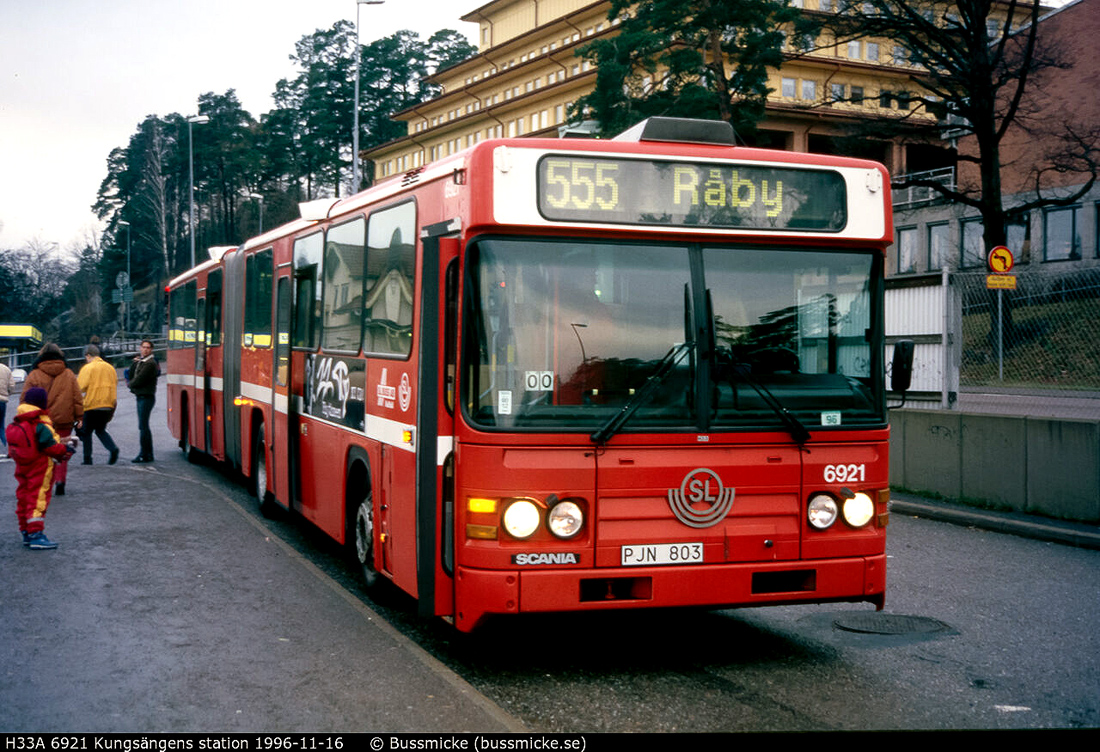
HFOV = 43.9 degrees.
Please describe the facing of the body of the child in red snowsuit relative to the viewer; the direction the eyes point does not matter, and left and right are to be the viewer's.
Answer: facing away from the viewer and to the right of the viewer

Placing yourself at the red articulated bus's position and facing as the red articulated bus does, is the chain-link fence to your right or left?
on your left

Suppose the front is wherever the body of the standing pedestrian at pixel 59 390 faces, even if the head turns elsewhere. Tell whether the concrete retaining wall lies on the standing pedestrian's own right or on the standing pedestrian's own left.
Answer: on the standing pedestrian's own right

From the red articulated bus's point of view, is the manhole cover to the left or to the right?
on its left

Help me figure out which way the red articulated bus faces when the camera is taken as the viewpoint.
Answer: facing the viewer and to the right of the viewer

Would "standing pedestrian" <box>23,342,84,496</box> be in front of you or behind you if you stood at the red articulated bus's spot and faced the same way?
behind

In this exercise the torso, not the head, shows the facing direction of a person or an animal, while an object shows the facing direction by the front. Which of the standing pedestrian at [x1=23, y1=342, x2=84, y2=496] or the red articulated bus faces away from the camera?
the standing pedestrian

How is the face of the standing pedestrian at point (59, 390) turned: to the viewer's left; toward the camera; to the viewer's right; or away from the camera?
away from the camera

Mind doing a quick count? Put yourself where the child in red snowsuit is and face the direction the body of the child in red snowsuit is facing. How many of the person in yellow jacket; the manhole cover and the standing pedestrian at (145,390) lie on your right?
1

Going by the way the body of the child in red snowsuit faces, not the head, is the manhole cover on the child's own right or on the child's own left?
on the child's own right

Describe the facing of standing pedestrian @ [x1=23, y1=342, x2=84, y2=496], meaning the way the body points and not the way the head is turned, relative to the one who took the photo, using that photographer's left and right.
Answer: facing away from the viewer

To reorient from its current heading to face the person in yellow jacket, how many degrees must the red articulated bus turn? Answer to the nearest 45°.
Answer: approximately 180°

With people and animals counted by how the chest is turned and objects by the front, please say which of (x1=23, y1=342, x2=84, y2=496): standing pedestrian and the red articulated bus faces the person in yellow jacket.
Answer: the standing pedestrian
